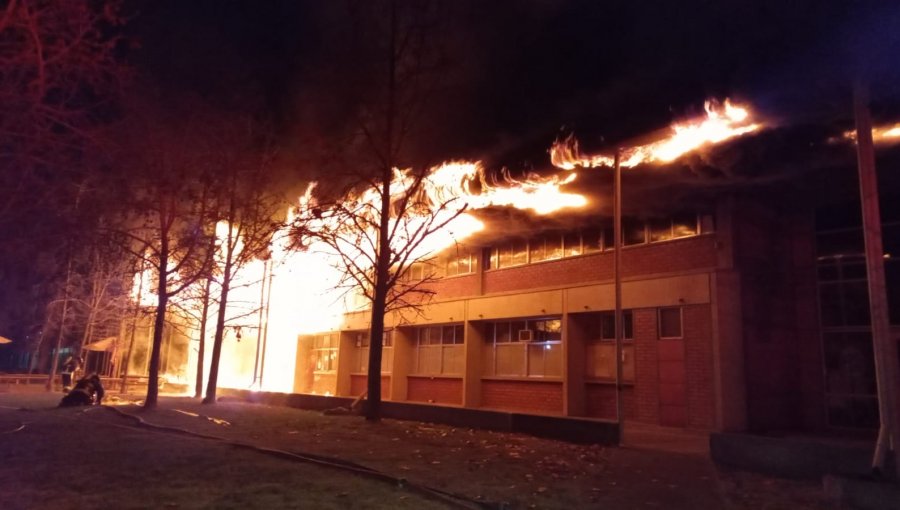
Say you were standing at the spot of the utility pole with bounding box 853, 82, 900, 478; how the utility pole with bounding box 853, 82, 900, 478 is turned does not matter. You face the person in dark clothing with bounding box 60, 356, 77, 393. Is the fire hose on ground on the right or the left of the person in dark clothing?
left

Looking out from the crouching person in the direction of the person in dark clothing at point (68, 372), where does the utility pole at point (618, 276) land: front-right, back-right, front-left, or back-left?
back-right
